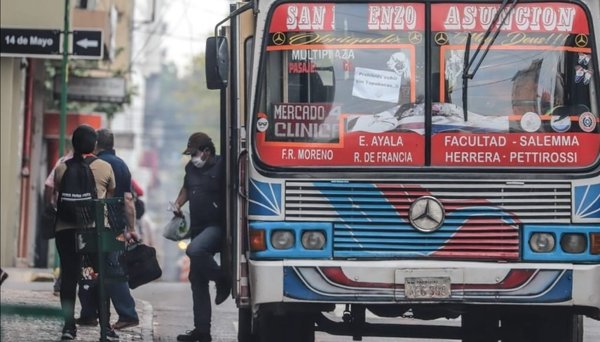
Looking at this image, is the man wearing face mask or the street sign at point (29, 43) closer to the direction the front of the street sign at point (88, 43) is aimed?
the man wearing face mask

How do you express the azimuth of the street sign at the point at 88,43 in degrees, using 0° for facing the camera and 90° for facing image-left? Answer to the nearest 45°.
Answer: approximately 0°

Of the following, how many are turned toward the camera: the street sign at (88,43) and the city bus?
2

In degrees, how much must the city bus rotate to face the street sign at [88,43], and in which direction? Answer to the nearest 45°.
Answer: approximately 135° to its right

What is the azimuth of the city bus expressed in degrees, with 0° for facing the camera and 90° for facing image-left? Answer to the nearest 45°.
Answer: approximately 0°

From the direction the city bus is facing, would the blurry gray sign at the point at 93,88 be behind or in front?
behind
